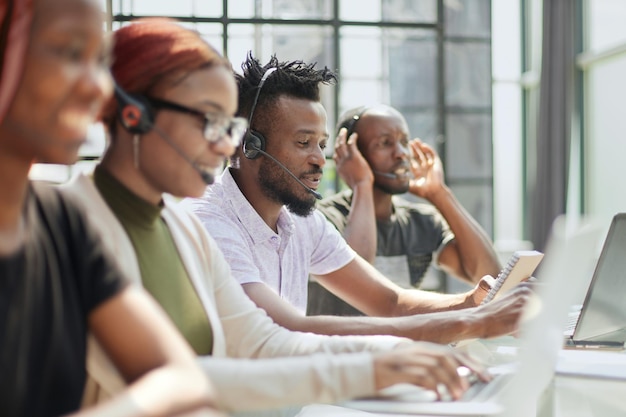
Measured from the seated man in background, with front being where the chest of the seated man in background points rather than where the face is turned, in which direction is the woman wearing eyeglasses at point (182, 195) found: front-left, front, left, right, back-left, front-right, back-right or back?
front-right

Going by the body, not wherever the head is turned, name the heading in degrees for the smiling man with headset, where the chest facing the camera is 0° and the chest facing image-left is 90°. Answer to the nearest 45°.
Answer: approximately 315°

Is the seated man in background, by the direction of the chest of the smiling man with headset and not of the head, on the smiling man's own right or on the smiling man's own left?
on the smiling man's own left

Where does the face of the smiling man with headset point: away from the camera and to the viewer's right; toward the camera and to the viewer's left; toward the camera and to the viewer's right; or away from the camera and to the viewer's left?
toward the camera and to the viewer's right

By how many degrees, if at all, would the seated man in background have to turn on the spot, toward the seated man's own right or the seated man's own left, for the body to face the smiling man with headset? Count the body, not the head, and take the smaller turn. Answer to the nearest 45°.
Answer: approximately 45° to the seated man's own right

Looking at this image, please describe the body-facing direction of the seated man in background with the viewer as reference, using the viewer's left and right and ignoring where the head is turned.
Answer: facing the viewer and to the right of the viewer

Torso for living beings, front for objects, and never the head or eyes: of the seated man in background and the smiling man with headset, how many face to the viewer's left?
0
